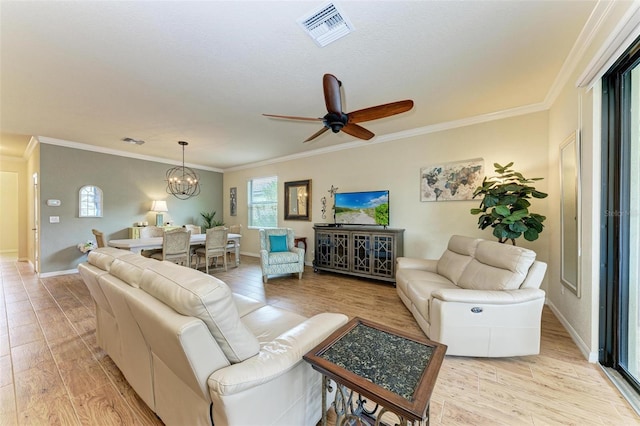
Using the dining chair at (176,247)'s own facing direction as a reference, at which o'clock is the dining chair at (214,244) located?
the dining chair at (214,244) is roughly at 4 o'clock from the dining chair at (176,247).

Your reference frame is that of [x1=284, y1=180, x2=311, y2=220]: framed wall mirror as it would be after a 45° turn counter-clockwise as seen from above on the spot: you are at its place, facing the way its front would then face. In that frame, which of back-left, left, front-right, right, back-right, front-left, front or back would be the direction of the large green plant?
front-left

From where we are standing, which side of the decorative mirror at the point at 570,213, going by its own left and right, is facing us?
left

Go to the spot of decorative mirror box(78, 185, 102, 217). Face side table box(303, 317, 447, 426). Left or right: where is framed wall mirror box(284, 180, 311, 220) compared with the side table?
left

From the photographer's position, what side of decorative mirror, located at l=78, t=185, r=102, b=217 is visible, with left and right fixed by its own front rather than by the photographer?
front

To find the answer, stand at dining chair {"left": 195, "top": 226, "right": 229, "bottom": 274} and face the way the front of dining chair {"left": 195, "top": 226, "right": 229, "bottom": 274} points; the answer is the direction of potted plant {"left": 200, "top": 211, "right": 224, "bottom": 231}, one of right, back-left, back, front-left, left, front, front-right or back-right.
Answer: front-right

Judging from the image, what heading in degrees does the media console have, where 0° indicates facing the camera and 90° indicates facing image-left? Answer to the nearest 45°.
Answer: approximately 45°

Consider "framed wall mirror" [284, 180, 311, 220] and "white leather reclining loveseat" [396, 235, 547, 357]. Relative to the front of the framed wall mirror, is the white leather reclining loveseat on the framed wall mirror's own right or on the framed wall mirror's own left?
on the framed wall mirror's own left

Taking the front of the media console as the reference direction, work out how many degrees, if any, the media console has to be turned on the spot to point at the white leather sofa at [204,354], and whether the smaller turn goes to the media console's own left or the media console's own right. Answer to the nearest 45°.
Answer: approximately 45° to the media console's own left

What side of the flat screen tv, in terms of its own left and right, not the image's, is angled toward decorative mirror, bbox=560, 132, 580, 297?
left

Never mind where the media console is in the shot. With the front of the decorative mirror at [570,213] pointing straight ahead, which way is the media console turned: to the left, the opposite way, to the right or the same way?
to the left

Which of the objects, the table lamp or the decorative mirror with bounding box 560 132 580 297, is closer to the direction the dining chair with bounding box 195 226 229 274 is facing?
the table lamp

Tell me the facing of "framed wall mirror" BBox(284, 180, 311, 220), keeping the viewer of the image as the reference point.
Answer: facing the viewer and to the left of the viewer

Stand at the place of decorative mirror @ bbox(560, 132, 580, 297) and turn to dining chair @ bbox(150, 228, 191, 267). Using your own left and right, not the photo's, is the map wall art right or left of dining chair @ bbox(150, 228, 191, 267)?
right

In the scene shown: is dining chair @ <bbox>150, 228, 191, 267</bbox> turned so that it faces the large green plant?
no

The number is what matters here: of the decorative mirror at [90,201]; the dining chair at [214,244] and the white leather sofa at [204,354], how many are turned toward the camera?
1

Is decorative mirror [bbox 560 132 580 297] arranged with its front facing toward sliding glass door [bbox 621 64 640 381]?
no

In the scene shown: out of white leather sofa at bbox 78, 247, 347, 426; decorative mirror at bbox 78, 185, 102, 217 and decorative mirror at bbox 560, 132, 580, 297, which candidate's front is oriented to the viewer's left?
decorative mirror at bbox 560, 132, 580, 297

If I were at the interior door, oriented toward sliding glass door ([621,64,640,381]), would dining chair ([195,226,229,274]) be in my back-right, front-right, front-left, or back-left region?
front-left
